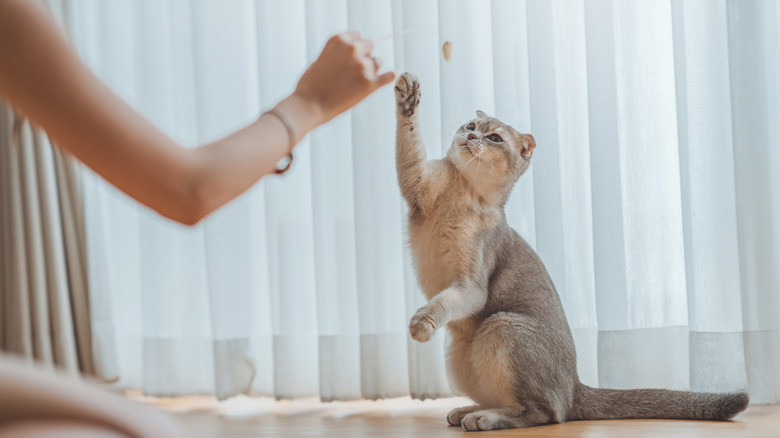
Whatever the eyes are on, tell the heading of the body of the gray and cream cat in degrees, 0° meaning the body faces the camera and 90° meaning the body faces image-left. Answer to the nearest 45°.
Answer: approximately 90°
